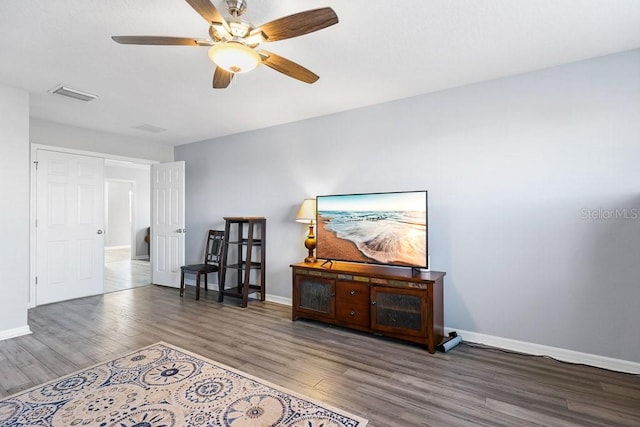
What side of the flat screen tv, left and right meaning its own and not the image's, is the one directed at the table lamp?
right

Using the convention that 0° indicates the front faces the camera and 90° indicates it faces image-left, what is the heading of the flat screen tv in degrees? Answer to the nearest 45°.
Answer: approximately 45°

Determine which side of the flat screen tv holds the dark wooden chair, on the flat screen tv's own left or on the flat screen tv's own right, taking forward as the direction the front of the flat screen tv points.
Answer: on the flat screen tv's own right

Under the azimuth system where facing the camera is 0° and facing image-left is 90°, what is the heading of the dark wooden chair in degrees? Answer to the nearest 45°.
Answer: approximately 45°

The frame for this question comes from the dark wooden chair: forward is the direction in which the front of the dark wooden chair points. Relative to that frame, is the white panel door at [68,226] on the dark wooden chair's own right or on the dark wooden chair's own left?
on the dark wooden chair's own right

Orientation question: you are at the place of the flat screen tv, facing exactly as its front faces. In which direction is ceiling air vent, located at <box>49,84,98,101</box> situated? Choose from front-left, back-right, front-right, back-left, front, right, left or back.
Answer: front-right

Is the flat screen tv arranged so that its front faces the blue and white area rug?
yes

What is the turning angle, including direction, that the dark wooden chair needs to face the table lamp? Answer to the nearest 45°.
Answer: approximately 90° to its left

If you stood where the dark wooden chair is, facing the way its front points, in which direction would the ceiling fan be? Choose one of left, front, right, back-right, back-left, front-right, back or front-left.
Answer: front-left

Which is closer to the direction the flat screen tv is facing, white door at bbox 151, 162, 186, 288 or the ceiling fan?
the ceiling fan

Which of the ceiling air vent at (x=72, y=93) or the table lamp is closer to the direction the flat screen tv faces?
the ceiling air vent

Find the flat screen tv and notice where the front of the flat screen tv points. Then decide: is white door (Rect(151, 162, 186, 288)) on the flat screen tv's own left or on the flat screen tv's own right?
on the flat screen tv's own right
